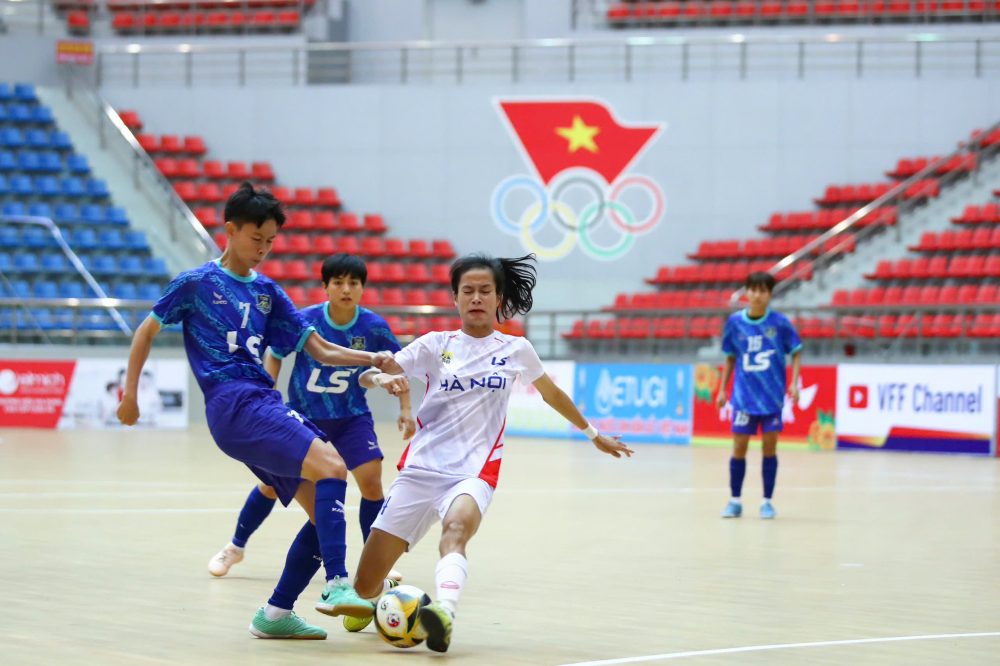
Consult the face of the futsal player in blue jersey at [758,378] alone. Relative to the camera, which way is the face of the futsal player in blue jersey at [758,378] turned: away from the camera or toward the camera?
toward the camera

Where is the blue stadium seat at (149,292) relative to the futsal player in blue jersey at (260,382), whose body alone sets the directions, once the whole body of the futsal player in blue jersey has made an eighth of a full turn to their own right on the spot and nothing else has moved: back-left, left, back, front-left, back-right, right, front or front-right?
back

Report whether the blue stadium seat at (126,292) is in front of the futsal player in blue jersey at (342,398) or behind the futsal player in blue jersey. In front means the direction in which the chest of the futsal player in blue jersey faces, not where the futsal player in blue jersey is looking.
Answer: behind

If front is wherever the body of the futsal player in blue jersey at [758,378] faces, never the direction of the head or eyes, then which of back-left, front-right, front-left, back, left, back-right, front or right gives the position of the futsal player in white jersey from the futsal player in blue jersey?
front

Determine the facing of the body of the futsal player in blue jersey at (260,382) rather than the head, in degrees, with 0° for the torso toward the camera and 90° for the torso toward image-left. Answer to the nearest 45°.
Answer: approximately 315°

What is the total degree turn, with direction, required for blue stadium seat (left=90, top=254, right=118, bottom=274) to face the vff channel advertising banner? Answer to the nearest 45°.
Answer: approximately 45° to its left

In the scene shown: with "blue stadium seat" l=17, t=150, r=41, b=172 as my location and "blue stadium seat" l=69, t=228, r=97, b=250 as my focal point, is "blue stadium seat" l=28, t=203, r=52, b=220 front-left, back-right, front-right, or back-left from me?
front-right

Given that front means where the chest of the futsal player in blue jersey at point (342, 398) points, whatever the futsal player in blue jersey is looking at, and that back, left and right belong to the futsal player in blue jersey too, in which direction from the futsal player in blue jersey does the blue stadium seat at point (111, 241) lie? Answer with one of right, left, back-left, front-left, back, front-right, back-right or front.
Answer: back

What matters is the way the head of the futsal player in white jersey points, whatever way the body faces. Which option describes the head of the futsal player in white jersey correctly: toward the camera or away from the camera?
toward the camera

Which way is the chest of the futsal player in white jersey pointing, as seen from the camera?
toward the camera
